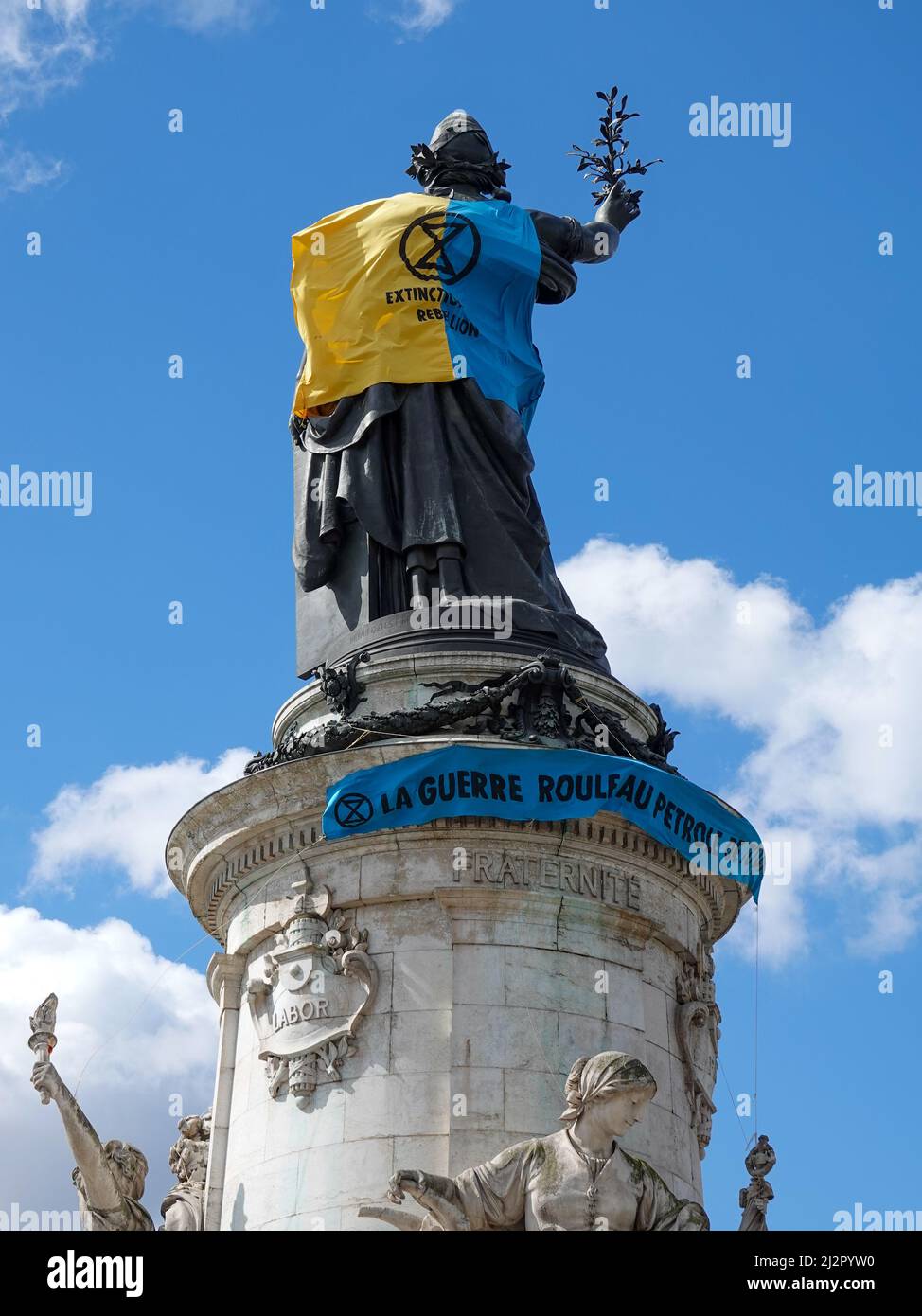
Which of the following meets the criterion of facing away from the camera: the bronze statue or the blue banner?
the bronze statue

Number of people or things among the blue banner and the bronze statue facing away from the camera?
1

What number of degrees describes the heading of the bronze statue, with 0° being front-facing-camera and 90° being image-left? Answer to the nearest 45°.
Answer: approximately 180°

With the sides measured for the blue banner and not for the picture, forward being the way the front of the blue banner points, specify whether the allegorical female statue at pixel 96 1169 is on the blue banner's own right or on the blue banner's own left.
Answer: on the blue banner's own right

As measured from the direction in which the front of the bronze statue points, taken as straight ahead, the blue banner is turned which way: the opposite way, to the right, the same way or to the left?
the opposite way

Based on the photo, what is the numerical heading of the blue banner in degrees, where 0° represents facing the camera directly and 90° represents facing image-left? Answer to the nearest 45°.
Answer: approximately 0°
